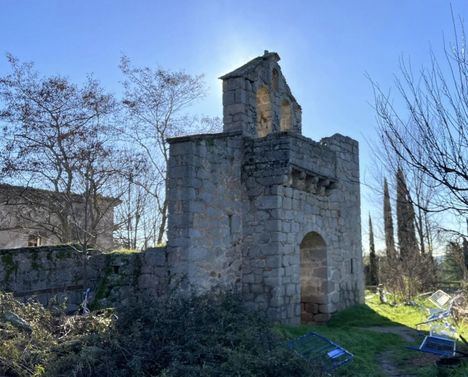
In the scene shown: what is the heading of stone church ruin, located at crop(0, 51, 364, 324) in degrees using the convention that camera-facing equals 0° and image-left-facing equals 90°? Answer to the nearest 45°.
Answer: approximately 315°

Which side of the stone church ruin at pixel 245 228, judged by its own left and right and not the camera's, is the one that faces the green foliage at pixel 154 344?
right
